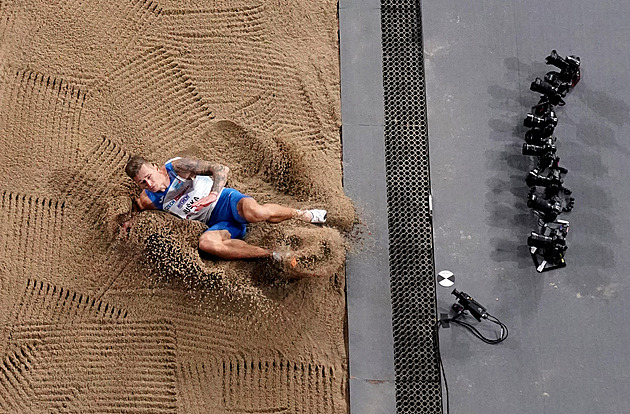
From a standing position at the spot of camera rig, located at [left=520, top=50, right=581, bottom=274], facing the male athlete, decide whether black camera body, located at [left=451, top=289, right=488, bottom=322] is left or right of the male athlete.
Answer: left

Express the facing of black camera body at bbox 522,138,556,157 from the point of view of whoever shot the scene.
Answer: facing to the left of the viewer

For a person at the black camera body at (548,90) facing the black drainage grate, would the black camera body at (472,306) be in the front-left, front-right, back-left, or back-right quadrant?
front-left

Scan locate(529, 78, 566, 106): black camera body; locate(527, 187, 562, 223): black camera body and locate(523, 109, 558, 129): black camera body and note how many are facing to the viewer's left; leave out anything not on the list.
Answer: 3

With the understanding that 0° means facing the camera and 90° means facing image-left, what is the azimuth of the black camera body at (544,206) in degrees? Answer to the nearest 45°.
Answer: approximately 90°

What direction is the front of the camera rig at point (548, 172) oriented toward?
to the viewer's left

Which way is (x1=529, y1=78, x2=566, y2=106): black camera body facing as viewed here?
to the viewer's left

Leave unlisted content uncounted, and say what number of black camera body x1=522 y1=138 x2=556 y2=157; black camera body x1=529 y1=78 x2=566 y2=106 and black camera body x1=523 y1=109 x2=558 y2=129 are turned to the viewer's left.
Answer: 3

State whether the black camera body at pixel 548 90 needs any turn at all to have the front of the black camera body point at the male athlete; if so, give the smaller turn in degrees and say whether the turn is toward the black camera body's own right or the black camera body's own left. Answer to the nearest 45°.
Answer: approximately 45° to the black camera body's own left

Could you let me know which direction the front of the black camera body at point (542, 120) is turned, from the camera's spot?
facing to the left of the viewer

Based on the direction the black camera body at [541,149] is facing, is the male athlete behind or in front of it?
in front

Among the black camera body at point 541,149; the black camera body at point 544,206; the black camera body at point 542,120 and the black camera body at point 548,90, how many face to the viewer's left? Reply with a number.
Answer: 4
